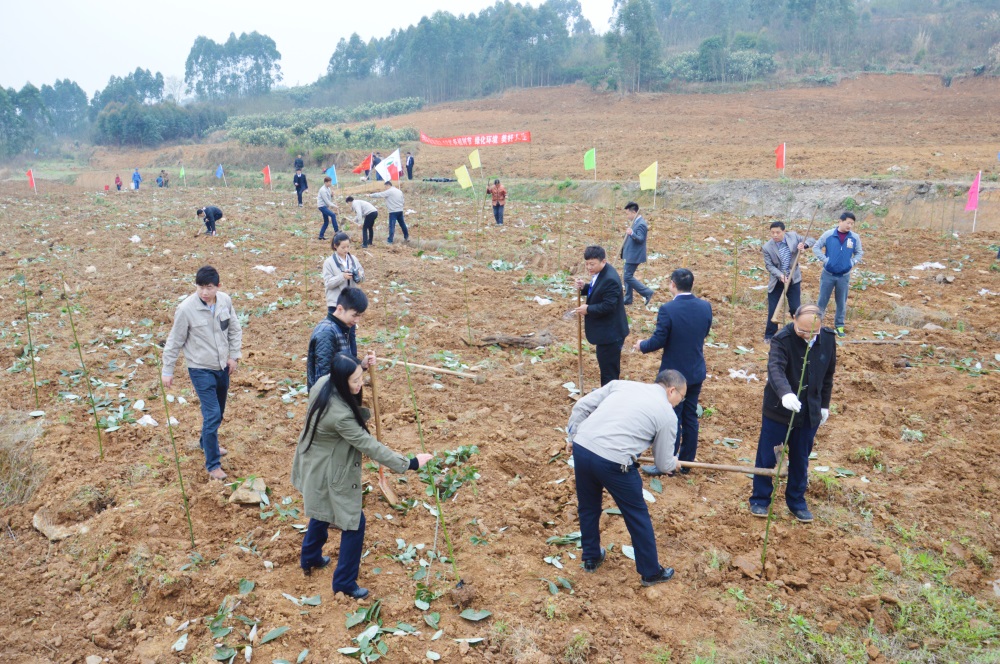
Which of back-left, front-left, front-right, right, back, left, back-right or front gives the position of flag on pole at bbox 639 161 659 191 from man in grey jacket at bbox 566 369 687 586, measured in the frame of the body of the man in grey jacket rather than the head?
front-left

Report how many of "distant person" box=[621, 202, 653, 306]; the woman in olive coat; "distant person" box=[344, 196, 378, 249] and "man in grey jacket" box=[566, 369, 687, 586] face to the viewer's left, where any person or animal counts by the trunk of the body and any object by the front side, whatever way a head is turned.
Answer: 2

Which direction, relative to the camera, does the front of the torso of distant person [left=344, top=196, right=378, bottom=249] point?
to the viewer's left

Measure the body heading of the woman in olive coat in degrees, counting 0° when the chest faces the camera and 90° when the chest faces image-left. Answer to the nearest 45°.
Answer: approximately 270°

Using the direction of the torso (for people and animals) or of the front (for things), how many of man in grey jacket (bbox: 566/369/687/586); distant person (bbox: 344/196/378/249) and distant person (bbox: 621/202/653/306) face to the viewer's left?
2

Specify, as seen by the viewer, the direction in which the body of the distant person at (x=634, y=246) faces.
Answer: to the viewer's left

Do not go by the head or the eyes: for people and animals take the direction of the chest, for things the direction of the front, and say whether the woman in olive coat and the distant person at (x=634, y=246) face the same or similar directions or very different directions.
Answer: very different directions

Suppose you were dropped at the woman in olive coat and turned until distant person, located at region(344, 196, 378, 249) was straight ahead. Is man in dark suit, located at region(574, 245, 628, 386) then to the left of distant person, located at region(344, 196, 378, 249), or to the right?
right

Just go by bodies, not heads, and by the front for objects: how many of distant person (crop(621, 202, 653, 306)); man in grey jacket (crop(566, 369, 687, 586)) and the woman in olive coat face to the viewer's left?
1

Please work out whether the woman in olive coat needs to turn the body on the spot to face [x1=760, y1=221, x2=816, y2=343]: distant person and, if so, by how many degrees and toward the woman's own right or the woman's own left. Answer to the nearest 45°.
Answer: approximately 45° to the woman's own left

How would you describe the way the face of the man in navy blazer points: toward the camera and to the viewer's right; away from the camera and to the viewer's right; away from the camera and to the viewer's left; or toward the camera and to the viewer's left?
away from the camera and to the viewer's left

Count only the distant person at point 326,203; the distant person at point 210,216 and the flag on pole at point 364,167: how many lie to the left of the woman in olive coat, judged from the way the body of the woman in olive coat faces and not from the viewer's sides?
3

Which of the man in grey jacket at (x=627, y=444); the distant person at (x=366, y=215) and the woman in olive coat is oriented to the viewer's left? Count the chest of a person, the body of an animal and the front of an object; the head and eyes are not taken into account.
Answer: the distant person

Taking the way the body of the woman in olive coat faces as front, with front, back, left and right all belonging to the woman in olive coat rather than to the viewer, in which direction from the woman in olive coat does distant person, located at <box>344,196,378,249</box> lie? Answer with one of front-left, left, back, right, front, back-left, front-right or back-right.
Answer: left
